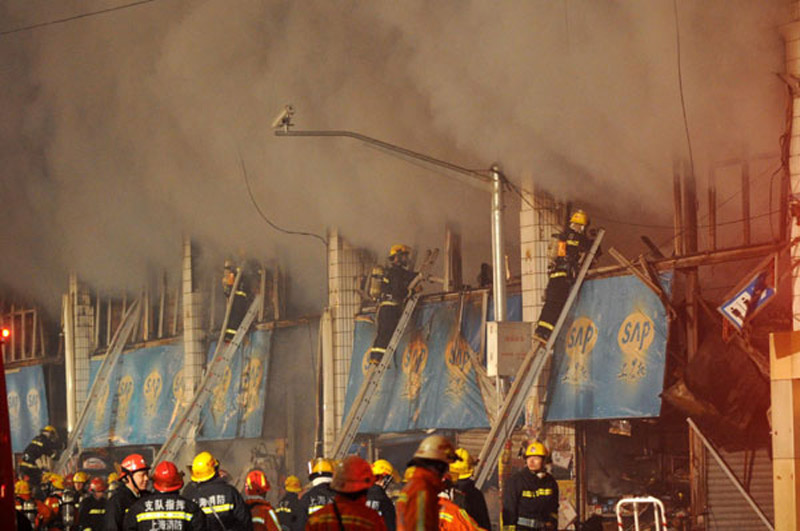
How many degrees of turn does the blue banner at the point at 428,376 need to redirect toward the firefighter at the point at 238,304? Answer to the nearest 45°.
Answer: approximately 135° to its right

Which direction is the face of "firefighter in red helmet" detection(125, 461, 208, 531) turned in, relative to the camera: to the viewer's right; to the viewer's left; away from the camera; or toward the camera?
away from the camera

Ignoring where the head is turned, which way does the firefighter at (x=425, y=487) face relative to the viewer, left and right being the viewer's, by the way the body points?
facing away from the viewer and to the right of the viewer

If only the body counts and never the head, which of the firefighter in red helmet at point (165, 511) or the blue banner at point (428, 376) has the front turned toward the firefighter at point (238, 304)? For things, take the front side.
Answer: the firefighter in red helmet

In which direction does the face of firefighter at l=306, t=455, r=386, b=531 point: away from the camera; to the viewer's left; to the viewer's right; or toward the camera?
away from the camera

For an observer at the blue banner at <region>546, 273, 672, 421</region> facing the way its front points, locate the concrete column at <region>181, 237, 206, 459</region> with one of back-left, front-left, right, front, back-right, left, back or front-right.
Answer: back-right

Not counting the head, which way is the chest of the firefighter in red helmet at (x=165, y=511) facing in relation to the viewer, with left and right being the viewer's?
facing away from the viewer

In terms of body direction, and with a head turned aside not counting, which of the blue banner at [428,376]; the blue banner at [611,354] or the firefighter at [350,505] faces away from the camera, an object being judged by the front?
the firefighter

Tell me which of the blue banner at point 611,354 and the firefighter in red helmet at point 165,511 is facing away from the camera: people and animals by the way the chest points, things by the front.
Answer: the firefighter in red helmet

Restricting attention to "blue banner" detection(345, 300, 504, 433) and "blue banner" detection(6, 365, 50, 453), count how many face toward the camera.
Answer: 2

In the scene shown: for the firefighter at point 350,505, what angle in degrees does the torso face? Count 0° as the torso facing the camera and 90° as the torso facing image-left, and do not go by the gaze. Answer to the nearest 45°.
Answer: approximately 180°
